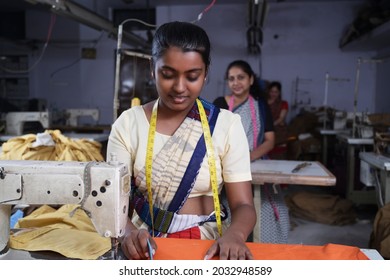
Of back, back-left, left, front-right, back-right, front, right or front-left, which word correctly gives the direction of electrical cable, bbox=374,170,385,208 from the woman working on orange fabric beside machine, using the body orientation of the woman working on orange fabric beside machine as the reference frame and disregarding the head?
back-left

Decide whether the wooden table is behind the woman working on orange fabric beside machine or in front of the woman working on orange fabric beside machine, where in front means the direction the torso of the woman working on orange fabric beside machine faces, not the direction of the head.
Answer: behind

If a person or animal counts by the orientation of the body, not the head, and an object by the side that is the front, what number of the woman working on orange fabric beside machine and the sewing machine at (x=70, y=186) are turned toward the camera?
1

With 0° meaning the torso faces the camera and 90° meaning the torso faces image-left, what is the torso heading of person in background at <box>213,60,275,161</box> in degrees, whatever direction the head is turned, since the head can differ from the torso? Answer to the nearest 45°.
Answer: approximately 45°

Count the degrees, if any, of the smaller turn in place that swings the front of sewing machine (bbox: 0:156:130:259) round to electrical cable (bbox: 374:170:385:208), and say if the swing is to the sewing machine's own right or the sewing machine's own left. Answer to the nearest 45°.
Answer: approximately 45° to the sewing machine's own right

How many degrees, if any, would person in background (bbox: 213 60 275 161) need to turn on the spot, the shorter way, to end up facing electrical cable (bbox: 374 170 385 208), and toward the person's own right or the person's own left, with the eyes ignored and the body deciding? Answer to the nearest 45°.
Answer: approximately 135° to the person's own left

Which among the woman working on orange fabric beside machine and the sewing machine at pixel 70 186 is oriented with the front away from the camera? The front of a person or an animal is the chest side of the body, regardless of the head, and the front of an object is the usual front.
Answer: the sewing machine

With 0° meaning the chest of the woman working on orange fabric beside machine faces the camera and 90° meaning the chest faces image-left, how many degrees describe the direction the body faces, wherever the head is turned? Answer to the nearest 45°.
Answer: approximately 0°

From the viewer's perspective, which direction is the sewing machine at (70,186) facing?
away from the camera

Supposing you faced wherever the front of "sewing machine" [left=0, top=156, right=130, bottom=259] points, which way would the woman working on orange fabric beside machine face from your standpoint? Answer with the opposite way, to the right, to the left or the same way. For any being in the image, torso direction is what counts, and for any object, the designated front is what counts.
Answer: the opposite way
